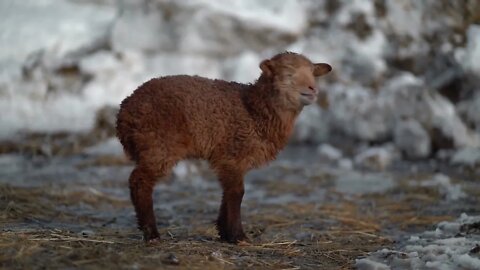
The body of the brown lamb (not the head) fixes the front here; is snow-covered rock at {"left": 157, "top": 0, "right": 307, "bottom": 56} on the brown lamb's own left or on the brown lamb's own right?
on the brown lamb's own left

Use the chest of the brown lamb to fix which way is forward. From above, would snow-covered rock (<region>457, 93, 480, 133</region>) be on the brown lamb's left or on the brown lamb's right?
on the brown lamb's left

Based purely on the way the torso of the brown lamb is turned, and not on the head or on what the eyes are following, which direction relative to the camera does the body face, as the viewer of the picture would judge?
to the viewer's right

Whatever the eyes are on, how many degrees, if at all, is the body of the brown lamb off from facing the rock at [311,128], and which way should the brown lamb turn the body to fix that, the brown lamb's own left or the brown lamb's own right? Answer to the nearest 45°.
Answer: approximately 90° to the brown lamb's own left

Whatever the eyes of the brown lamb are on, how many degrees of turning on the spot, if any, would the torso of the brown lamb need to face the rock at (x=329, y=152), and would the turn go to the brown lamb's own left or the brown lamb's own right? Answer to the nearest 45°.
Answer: approximately 90° to the brown lamb's own left

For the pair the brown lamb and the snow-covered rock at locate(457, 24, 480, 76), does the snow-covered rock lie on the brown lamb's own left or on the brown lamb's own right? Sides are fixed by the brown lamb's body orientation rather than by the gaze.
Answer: on the brown lamb's own left

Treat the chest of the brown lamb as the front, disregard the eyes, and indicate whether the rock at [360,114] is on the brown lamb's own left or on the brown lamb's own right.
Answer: on the brown lamb's own left

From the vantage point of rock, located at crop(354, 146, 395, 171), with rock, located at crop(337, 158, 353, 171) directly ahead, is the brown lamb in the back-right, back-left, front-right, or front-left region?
front-left
